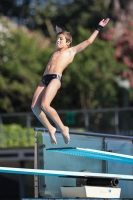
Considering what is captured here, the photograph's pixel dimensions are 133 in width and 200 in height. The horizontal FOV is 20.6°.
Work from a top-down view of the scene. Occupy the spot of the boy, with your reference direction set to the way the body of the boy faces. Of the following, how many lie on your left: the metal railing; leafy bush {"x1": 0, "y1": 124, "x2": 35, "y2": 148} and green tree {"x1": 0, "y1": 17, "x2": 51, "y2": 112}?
0

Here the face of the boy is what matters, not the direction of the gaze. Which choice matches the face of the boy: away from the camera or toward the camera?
toward the camera

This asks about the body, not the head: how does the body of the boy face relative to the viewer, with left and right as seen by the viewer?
facing the viewer and to the left of the viewer

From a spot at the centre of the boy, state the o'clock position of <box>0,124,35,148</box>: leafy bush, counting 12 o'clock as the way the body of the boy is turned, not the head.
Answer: The leafy bush is roughly at 4 o'clock from the boy.

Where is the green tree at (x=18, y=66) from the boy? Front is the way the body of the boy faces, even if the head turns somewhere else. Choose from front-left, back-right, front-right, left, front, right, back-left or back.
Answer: back-right

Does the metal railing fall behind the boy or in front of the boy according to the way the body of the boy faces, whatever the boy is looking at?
behind
